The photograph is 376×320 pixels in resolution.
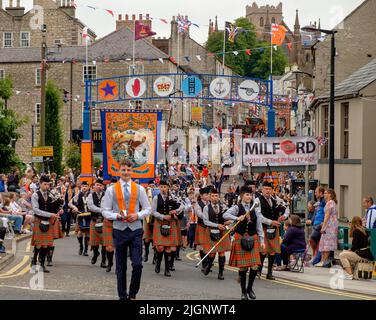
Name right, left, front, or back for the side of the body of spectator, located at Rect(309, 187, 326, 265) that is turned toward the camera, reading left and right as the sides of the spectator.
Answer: left

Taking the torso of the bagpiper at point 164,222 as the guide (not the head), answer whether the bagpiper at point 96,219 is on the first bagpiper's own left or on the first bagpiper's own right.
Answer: on the first bagpiper's own right

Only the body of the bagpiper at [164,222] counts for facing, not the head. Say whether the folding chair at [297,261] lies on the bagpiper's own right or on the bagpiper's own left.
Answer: on the bagpiper's own left

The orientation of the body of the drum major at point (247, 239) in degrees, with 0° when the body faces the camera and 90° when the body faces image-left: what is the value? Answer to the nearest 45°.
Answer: approximately 0°

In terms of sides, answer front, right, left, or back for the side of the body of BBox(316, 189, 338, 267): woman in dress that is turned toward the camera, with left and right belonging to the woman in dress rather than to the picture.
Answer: left

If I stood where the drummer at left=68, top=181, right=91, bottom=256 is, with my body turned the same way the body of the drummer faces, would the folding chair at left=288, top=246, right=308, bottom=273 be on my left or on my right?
on my left
